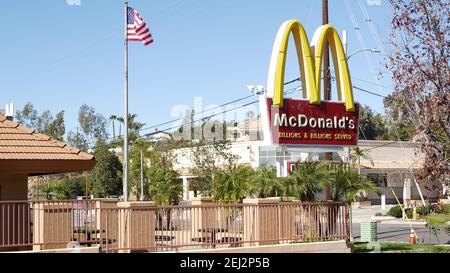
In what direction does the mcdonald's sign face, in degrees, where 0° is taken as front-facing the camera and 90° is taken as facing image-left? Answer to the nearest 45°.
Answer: approximately 315°

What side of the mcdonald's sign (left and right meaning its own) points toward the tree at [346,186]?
left

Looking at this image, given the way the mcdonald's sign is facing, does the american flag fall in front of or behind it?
behind

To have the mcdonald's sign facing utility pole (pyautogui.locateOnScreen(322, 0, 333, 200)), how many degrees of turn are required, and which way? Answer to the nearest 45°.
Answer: approximately 135° to its left
